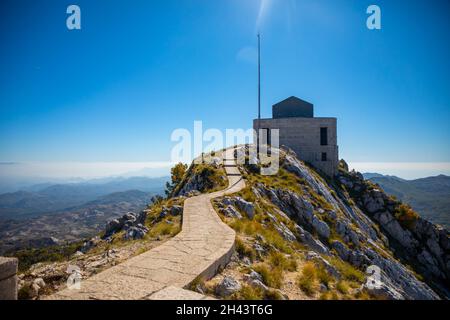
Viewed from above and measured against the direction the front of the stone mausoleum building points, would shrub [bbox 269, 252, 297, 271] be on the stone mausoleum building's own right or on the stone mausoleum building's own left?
on the stone mausoleum building's own left

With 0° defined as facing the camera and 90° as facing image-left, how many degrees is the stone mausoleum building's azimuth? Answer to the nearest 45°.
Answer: approximately 90°
